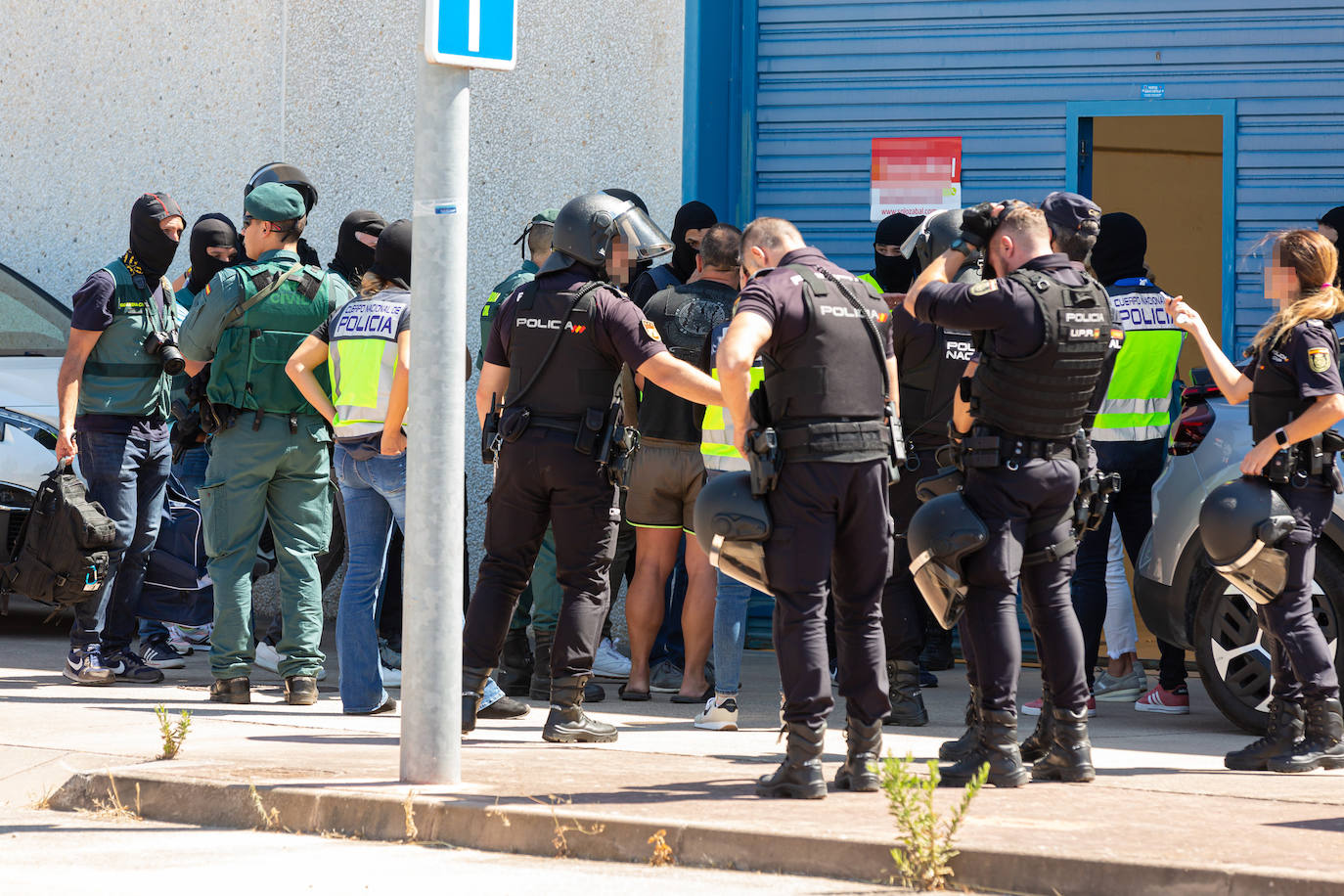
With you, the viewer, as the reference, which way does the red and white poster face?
facing the viewer

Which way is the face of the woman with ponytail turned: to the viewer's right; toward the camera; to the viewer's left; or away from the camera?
to the viewer's left

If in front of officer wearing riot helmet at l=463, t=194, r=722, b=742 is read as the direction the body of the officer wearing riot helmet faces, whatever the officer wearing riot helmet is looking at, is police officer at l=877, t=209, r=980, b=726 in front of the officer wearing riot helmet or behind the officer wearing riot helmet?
in front

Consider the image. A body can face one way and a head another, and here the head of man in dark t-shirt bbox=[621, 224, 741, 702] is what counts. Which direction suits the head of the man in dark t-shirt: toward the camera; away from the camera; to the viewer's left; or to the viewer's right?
away from the camera

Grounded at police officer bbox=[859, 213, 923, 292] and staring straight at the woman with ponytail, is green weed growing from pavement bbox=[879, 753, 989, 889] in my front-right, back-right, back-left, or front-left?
front-right

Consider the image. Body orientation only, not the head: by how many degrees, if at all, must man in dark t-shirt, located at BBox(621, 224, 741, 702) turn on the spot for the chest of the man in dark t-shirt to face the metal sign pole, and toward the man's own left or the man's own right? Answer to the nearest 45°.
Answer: approximately 180°

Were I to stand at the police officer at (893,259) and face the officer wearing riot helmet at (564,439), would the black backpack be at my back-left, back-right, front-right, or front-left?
front-right

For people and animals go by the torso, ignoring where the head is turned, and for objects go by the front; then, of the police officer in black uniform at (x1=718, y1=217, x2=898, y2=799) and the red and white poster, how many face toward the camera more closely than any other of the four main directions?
1

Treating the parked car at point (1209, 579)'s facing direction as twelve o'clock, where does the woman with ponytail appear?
The woman with ponytail is roughly at 4 o'clock from the parked car.

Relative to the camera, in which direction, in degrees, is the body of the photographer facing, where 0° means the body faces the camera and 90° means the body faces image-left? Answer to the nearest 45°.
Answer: approximately 315°

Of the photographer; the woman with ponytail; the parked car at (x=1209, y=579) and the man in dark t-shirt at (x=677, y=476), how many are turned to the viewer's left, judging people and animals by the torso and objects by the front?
1

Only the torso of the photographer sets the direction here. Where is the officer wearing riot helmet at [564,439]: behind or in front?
in front

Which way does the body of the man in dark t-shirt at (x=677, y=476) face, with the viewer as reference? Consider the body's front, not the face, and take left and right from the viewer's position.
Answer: facing away from the viewer

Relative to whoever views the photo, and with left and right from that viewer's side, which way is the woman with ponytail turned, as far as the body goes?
facing to the left of the viewer
